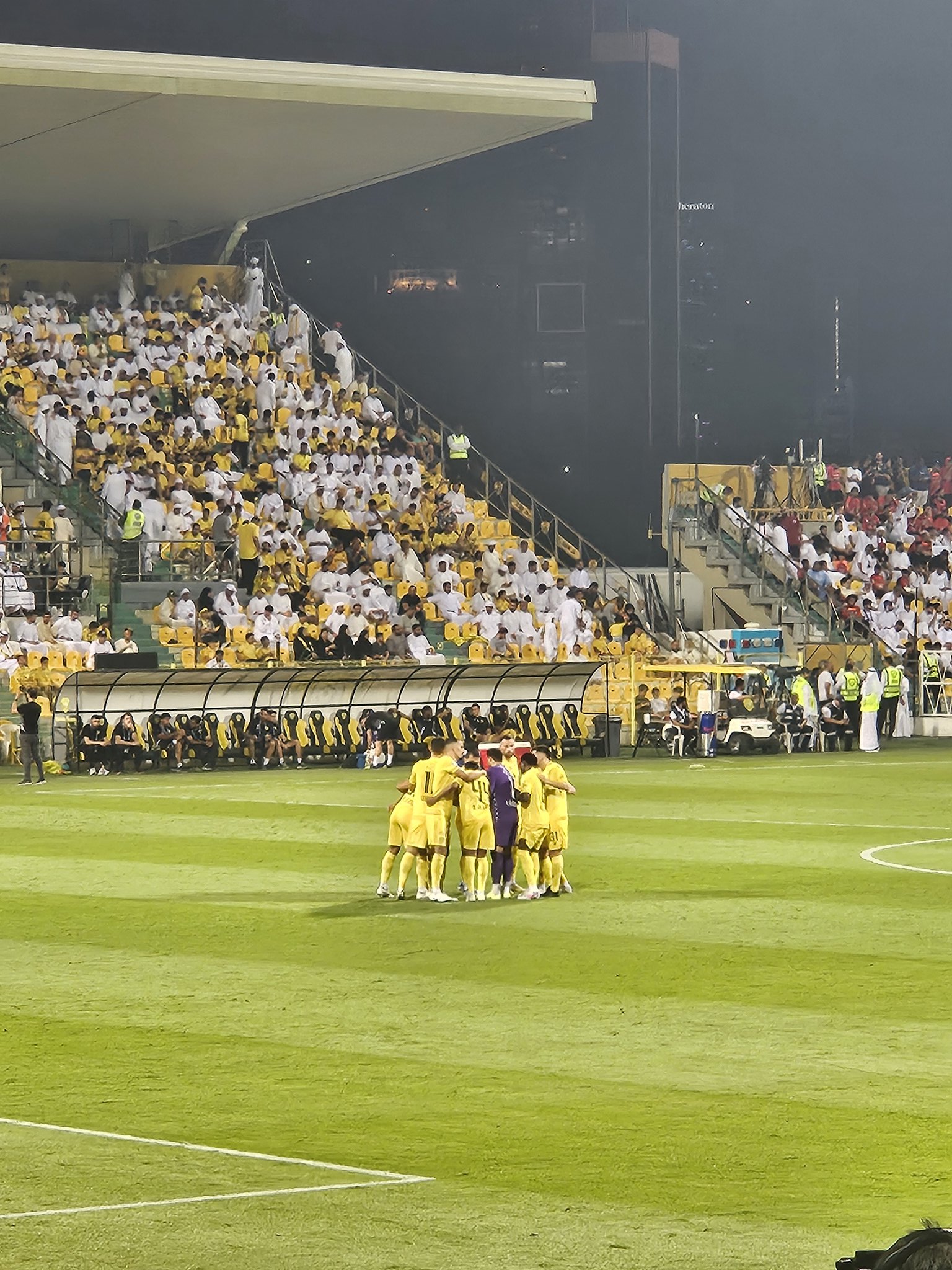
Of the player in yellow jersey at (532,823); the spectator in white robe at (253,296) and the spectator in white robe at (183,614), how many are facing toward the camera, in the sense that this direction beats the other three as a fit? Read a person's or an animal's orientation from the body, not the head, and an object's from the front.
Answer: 2

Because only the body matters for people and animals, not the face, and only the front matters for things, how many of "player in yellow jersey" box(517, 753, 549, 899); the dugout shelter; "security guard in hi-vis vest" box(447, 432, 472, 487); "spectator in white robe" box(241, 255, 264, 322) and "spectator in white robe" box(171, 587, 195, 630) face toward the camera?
4

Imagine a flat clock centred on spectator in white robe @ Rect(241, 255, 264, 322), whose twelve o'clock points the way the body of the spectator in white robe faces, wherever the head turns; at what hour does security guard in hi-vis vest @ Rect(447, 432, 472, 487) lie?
The security guard in hi-vis vest is roughly at 11 o'clock from the spectator in white robe.

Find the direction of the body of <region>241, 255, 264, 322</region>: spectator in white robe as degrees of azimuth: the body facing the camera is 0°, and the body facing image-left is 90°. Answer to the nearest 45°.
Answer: approximately 0°

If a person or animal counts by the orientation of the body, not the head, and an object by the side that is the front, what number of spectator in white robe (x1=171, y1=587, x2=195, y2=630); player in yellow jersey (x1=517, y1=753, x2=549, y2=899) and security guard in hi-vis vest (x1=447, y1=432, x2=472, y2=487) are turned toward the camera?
2

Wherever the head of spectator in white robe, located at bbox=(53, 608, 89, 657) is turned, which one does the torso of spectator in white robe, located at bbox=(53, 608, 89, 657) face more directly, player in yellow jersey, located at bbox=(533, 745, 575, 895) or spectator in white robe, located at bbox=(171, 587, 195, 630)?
the player in yellow jersey

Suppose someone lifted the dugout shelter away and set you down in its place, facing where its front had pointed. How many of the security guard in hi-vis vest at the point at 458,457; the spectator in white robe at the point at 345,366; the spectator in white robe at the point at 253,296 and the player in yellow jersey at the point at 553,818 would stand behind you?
3

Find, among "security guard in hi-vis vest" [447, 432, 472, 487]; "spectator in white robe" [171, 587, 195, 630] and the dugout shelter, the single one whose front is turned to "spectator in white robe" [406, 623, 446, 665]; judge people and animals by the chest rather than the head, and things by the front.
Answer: the security guard in hi-vis vest

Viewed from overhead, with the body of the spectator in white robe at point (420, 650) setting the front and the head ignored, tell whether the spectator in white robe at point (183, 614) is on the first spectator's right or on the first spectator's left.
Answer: on the first spectator's right
